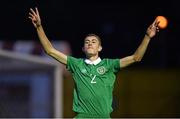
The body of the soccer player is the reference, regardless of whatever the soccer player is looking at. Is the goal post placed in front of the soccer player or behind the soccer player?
behind

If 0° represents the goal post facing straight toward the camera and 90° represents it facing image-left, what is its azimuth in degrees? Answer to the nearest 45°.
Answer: approximately 315°

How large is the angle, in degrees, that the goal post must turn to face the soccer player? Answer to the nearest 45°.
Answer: approximately 45° to its right

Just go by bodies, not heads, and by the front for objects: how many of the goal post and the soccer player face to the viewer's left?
0

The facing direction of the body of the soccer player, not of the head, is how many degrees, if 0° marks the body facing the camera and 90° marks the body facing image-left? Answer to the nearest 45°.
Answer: approximately 0°
